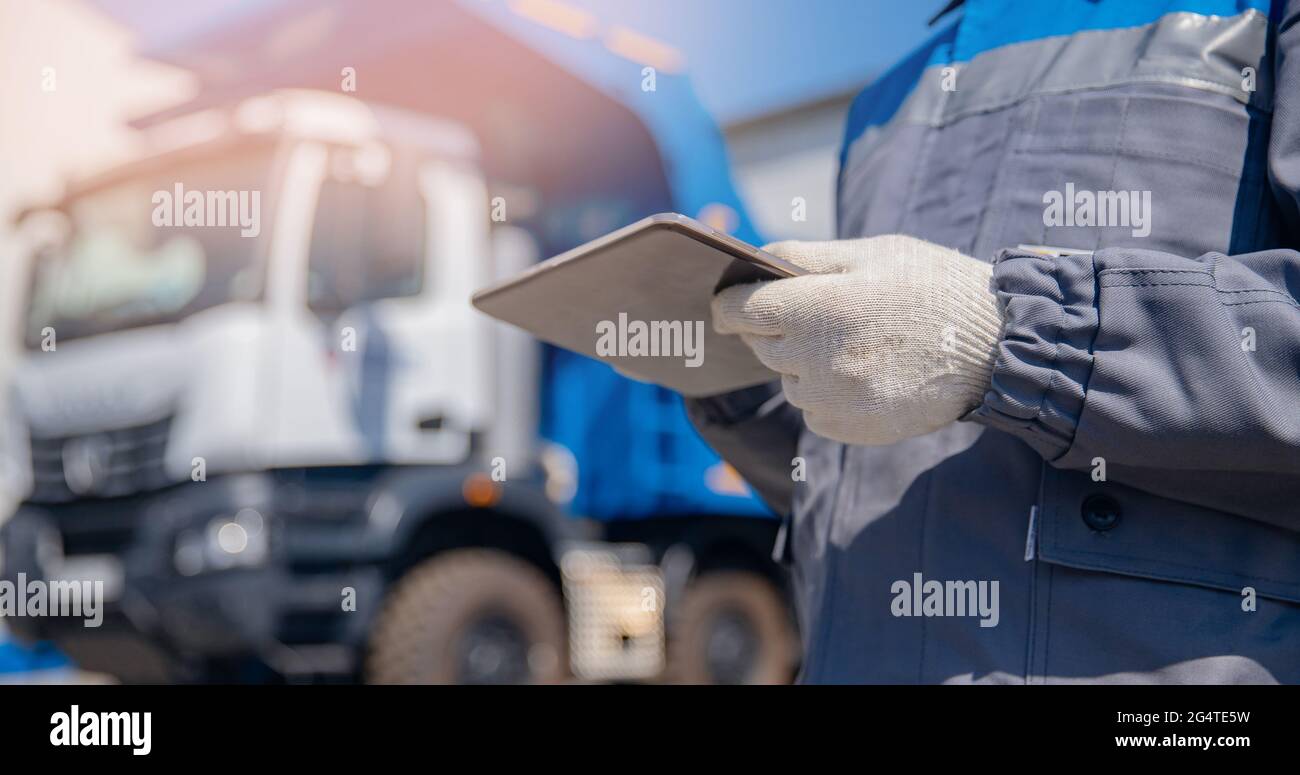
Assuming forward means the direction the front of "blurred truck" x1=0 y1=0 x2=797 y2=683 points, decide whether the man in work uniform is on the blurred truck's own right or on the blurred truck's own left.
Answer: on the blurred truck's own left

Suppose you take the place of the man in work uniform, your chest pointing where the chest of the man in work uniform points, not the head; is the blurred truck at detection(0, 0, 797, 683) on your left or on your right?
on your right

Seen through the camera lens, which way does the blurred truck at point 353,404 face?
facing the viewer and to the left of the viewer

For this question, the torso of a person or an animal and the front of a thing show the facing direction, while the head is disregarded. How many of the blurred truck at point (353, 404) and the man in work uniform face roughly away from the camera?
0
